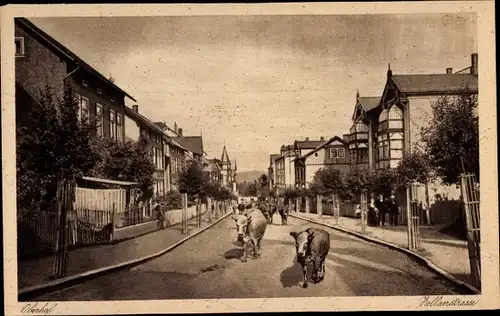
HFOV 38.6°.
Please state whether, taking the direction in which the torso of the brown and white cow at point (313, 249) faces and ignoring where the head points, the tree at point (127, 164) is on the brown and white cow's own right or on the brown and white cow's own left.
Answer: on the brown and white cow's own right

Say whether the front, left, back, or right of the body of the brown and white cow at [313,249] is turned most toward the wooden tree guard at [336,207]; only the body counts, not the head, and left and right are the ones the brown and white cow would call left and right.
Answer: back

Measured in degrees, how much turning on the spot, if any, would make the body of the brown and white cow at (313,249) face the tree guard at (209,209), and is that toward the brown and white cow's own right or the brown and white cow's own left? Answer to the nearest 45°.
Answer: approximately 90° to the brown and white cow's own right

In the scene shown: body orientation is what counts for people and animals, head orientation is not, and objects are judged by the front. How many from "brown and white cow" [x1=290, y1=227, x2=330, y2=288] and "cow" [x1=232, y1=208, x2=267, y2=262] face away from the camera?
0

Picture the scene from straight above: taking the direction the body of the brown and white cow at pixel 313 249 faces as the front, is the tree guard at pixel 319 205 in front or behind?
behind

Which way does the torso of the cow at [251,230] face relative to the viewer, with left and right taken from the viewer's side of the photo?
facing the viewer and to the left of the viewer

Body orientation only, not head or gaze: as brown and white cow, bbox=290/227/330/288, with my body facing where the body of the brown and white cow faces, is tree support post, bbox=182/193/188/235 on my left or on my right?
on my right

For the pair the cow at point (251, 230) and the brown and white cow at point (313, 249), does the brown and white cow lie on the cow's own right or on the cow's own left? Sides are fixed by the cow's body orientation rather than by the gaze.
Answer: on the cow's own left

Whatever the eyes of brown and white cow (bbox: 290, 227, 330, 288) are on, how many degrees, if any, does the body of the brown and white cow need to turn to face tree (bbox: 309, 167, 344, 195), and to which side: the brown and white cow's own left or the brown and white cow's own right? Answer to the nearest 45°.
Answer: approximately 135° to the brown and white cow's own right

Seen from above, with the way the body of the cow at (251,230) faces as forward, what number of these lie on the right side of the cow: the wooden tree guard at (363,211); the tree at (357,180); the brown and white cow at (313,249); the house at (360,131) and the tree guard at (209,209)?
1
